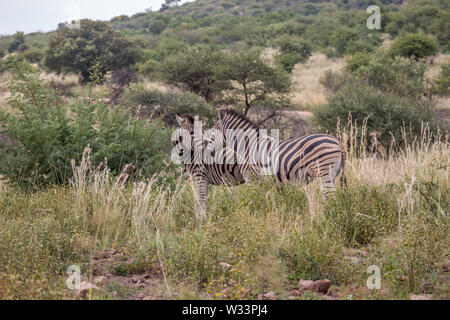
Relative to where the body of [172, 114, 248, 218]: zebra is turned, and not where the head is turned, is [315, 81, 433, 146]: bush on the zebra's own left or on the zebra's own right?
on the zebra's own right

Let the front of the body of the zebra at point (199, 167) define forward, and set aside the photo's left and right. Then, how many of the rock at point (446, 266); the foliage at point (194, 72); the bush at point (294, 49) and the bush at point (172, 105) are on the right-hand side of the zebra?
3

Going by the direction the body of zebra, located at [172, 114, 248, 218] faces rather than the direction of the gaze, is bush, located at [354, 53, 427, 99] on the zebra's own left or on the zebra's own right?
on the zebra's own right

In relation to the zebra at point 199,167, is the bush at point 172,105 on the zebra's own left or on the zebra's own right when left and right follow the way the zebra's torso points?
on the zebra's own right

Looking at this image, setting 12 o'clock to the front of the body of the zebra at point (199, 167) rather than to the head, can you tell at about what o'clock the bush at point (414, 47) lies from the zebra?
The bush is roughly at 4 o'clock from the zebra.

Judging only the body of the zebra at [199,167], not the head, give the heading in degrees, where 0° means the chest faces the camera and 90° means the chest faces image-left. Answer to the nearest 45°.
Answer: approximately 90°

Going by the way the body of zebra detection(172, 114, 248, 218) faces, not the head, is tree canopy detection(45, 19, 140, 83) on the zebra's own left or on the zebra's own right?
on the zebra's own right

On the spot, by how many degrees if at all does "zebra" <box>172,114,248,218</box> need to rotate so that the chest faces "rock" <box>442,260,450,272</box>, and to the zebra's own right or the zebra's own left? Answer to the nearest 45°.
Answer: approximately 135° to the zebra's own left

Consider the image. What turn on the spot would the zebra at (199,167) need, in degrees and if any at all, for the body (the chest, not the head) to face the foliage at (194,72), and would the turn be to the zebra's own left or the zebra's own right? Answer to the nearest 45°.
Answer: approximately 90° to the zebra's own right
